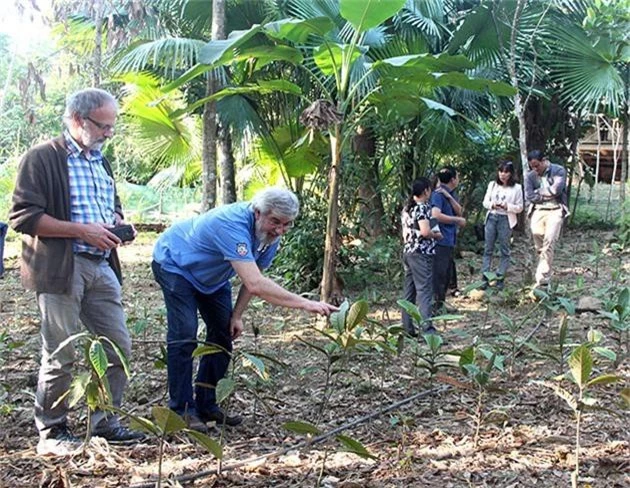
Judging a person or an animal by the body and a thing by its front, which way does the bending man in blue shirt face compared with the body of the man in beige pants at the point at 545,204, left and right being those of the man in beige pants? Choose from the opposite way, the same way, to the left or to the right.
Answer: to the left

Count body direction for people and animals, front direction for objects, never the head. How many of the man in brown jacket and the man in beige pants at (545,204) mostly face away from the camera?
0

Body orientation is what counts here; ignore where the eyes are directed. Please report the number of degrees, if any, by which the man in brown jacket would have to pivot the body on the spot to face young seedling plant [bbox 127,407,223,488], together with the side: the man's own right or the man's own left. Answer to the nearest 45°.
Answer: approximately 45° to the man's own right

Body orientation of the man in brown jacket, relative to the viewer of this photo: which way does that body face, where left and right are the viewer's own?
facing the viewer and to the right of the viewer

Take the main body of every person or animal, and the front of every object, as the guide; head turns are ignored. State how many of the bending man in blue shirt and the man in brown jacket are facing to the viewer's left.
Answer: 0

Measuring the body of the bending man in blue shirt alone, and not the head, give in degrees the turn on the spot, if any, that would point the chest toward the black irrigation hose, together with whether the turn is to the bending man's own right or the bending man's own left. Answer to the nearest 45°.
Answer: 0° — they already face it

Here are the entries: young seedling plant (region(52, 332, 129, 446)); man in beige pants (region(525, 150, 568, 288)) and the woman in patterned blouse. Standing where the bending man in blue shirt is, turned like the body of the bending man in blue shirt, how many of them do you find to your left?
2

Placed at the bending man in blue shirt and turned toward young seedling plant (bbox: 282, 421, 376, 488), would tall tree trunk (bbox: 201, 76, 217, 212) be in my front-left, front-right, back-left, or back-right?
back-left

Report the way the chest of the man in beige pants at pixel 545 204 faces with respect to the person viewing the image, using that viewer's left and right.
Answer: facing the viewer and to the left of the viewer

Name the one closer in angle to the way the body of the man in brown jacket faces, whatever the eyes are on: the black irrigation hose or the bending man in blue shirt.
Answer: the black irrigation hose

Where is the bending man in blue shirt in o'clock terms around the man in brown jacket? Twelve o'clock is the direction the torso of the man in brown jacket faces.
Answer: The bending man in blue shirt is roughly at 10 o'clock from the man in brown jacket.

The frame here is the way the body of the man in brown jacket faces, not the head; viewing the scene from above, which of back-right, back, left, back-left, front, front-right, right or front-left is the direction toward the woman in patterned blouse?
left
